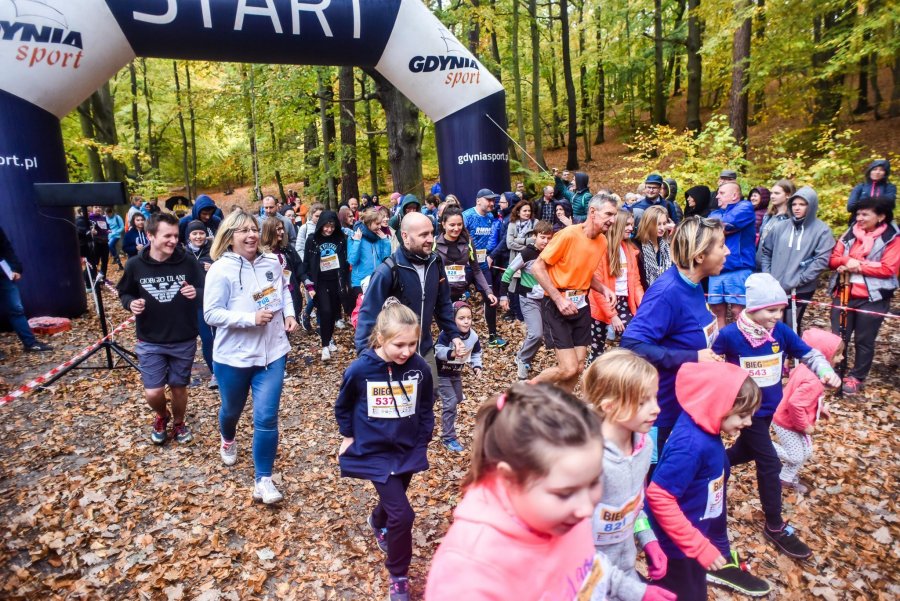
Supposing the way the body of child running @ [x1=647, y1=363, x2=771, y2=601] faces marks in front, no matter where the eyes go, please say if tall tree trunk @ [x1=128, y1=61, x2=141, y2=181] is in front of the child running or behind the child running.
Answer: behind

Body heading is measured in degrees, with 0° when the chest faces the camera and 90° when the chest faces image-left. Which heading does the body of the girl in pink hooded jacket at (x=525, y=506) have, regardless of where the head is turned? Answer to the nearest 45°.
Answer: approximately 315°

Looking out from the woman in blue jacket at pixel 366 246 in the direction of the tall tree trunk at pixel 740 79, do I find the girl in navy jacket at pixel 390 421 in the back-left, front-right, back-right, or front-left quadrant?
back-right

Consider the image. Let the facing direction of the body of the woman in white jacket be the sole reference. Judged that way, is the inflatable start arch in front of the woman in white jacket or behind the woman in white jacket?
behind

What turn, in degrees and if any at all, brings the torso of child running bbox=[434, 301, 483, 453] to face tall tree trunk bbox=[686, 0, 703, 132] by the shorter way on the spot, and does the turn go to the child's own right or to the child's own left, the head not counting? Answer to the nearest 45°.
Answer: approximately 90° to the child's own left

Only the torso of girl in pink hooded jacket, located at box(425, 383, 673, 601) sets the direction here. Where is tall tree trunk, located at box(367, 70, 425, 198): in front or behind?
behind

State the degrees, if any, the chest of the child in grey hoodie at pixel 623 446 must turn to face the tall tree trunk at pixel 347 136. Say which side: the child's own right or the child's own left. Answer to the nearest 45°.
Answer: approximately 180°

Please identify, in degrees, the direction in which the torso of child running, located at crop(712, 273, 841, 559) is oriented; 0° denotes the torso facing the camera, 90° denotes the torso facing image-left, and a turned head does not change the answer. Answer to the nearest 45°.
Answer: approximately 315°

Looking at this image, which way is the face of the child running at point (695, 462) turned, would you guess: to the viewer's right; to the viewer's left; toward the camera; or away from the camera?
to the viewer's right

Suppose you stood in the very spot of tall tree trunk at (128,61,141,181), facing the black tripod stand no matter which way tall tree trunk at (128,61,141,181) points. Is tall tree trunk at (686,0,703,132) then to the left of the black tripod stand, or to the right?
left

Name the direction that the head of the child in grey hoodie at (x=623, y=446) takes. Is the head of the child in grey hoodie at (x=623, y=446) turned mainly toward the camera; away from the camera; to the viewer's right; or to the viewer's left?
to the viewer's right

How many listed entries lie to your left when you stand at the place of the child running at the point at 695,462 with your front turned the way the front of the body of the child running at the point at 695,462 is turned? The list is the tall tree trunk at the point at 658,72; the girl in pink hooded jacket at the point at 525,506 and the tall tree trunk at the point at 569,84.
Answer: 2
